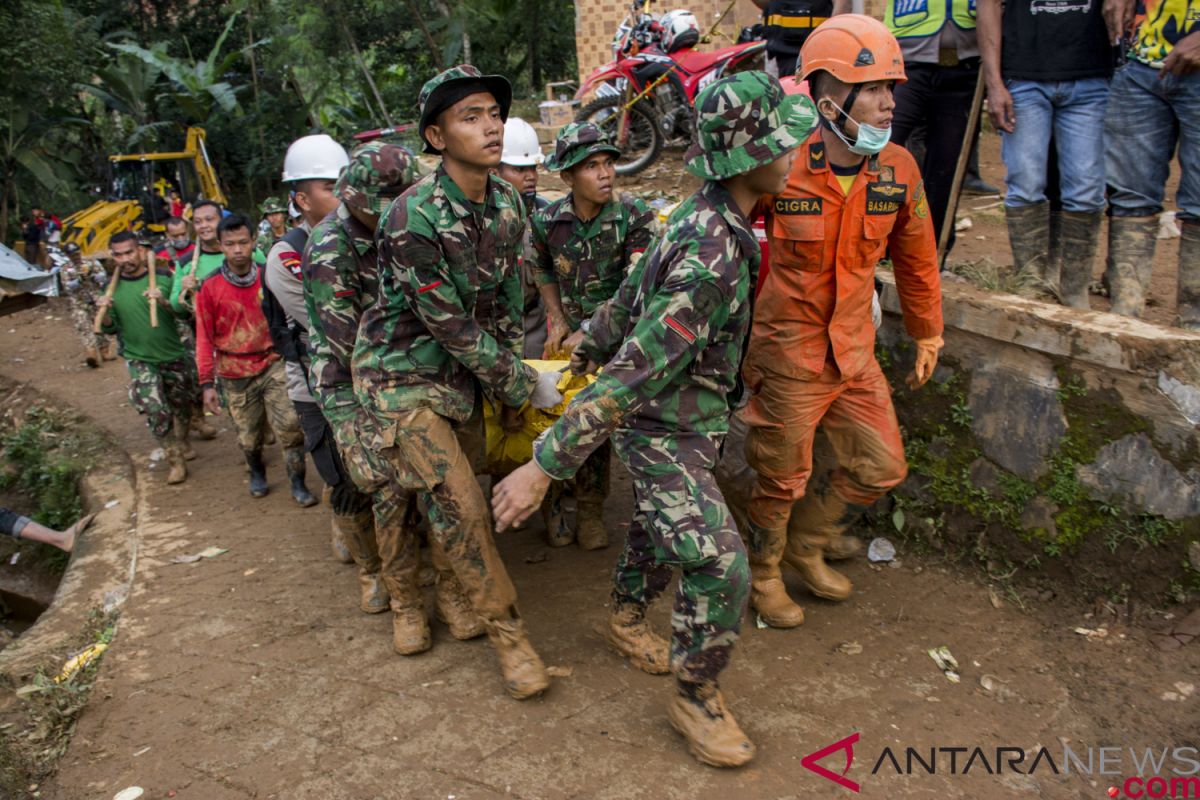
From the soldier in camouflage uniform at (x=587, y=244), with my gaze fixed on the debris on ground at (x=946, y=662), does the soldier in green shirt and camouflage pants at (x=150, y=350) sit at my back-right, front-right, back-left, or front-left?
back-right

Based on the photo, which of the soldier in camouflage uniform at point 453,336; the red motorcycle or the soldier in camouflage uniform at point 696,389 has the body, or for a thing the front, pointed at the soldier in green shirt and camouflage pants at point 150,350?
the red motorcycle

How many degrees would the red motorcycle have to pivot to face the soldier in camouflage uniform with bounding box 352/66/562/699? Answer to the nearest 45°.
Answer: approximately 45° to its left

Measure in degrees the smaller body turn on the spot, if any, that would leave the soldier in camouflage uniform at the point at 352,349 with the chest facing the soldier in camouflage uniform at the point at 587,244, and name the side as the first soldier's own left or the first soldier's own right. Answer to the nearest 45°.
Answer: approximately 90° to the first soldier's own left

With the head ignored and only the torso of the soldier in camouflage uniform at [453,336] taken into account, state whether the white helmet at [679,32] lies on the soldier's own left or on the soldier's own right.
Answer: on the soldier's own left
